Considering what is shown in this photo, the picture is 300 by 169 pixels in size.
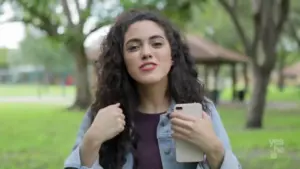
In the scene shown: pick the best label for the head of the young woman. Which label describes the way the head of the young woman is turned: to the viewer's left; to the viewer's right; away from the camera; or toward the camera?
toward the camera

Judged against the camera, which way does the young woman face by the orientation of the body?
toward the camera

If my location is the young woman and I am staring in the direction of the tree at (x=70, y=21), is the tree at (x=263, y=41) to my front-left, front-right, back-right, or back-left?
front-right

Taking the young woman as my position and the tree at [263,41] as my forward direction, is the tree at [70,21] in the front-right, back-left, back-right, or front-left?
front-left

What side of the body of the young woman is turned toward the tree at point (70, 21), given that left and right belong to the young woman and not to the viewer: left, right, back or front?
back

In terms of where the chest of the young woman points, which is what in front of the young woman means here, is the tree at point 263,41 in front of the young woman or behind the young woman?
behind

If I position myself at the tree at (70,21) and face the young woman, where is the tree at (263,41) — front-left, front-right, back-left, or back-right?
front-left
